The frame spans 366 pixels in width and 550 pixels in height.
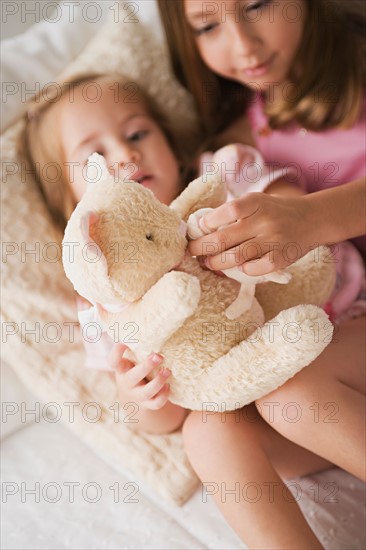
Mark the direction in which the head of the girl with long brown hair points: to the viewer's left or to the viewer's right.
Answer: to the viewer's left

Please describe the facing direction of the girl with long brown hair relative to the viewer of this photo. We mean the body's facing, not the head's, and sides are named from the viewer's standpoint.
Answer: facing the viewer and to the left of the viewer
